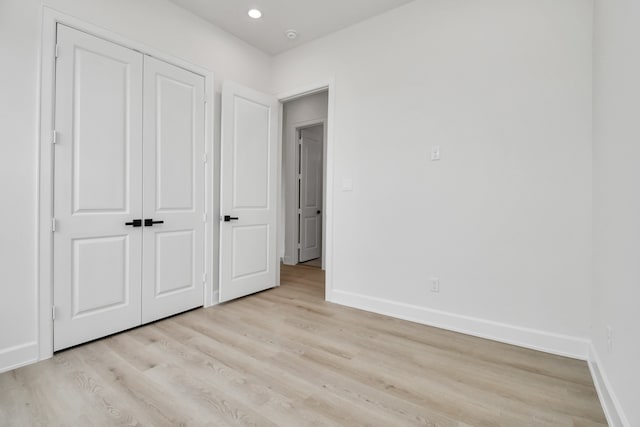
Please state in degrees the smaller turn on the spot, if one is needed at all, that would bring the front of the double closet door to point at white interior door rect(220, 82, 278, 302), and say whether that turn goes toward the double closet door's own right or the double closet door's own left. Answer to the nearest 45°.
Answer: approximately 45° to the double closet door's own left

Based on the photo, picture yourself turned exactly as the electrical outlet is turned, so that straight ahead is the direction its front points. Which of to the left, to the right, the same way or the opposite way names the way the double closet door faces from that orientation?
to the left

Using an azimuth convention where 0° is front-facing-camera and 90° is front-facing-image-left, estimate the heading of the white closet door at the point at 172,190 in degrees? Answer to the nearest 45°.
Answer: approximately 315°

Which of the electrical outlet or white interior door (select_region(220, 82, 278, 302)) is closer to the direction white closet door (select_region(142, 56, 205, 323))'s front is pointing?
the electrical outlet

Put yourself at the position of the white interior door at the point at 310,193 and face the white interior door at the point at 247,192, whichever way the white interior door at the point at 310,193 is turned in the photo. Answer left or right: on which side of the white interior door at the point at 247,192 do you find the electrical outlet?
left

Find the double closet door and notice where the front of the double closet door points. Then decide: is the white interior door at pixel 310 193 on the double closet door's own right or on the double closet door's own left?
on the double closet door's own left

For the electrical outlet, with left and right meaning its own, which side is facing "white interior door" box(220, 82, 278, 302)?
right

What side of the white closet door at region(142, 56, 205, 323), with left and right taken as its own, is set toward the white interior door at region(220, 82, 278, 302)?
left

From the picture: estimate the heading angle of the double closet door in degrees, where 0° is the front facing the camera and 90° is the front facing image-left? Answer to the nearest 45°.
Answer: approximately 315°
